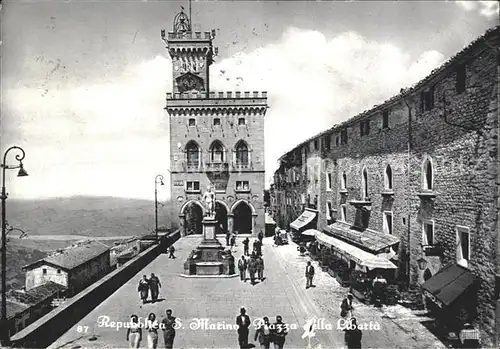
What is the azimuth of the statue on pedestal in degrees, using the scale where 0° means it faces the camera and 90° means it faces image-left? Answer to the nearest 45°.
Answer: approximately 0°

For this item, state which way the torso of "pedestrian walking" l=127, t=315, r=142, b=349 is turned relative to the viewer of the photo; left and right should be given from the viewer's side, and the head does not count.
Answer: facing the viewer

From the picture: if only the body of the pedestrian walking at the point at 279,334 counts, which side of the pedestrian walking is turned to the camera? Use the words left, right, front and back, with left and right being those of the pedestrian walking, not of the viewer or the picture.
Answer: front

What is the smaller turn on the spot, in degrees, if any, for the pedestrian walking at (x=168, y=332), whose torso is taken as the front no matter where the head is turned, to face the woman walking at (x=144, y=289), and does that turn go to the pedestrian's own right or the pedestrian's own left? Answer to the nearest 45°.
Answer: approximately 180°

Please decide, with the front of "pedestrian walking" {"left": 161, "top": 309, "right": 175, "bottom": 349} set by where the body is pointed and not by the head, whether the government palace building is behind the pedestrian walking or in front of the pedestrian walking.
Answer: behind

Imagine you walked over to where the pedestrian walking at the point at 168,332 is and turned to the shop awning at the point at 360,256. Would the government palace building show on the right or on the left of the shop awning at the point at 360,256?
left

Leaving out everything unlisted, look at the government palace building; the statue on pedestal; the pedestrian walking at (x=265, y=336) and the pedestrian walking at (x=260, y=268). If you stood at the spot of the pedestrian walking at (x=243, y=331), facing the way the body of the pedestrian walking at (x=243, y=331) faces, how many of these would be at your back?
3

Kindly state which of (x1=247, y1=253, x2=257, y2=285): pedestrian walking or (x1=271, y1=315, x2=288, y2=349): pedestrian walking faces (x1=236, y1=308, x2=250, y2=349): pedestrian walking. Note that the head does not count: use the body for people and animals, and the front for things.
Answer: (x1=247, y1=253, x2=257, y2=285): pedestrian walking

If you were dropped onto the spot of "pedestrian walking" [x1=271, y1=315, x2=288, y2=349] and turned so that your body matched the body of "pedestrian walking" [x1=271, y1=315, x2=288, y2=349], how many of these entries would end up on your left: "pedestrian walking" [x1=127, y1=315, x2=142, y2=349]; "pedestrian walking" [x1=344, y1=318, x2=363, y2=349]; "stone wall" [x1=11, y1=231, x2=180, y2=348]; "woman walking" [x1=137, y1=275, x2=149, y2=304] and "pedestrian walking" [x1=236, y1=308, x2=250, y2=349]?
1

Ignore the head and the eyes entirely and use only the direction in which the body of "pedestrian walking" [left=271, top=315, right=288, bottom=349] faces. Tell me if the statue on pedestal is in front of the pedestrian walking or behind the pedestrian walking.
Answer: behind

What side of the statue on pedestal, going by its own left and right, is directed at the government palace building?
back
